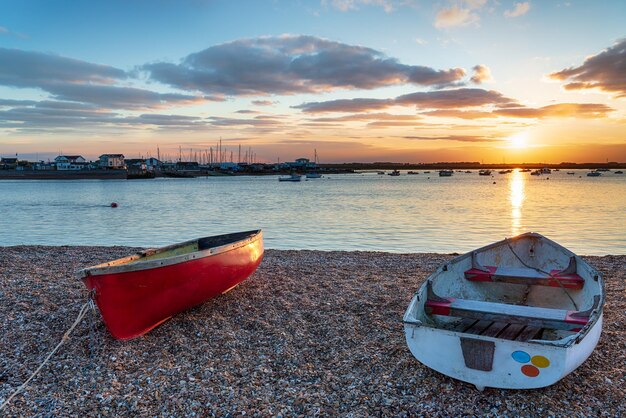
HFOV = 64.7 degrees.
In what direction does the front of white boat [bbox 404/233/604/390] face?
away from the camera

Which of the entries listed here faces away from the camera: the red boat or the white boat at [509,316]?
the white boat

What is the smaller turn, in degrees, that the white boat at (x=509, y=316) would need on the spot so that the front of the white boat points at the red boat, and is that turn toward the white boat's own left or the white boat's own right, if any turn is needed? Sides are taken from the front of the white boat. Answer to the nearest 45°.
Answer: approximately 90° to the white boat's own left

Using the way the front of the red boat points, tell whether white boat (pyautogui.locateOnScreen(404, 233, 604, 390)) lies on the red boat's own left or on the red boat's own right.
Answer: on the red boat's own left

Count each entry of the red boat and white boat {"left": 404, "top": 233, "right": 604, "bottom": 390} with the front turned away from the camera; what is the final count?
1

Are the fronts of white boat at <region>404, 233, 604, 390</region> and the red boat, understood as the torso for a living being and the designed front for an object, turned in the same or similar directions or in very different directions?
very different directions
